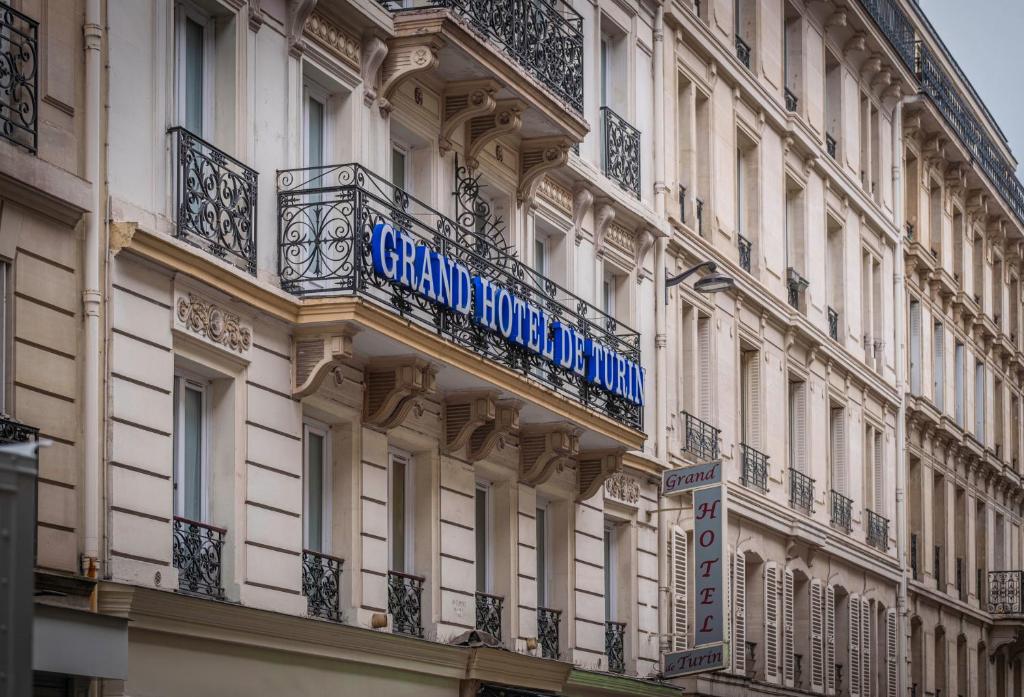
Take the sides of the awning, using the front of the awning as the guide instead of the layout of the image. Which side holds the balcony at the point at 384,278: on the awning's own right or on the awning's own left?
on the awning's own left

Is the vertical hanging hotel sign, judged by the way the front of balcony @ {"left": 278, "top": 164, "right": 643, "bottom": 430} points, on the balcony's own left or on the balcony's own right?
on the balcony's own left

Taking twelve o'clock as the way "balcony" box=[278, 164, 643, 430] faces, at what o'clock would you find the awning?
The awning is roughly at 2 o'clock from the balcony.

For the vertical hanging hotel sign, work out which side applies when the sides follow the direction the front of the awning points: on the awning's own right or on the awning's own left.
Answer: on the awning's own left
